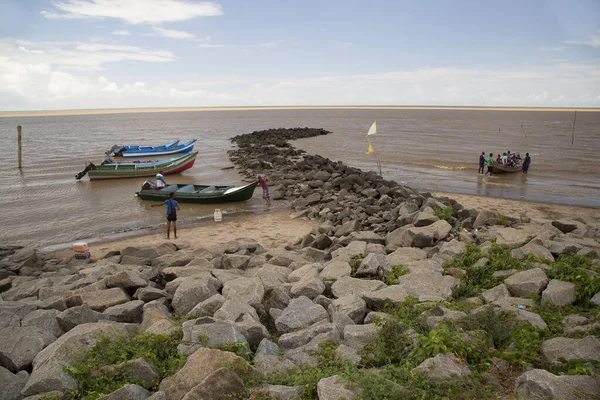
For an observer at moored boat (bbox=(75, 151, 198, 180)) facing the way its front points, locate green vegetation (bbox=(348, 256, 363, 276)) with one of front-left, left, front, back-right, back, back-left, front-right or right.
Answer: right

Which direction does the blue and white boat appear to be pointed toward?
to the viewer's right

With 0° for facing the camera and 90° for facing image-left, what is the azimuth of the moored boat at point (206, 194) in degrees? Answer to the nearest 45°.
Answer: approximately 270°

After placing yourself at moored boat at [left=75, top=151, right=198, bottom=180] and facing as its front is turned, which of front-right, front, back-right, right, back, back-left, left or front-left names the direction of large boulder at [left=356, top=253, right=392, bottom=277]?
right

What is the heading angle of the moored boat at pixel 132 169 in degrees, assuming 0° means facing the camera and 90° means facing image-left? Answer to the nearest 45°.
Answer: approximately 270°

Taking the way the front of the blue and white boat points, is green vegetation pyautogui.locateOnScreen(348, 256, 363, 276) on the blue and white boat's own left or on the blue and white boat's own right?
on the blue and white boat's own right

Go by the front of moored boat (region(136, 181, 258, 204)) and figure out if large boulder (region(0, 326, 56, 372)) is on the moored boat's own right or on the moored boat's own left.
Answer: on the moored boat's own right

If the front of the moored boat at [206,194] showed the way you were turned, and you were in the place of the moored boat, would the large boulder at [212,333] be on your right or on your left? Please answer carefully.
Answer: on your right

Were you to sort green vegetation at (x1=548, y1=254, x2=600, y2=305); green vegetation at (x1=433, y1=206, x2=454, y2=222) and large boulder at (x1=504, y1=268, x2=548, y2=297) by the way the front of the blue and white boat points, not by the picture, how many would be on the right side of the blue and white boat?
3
